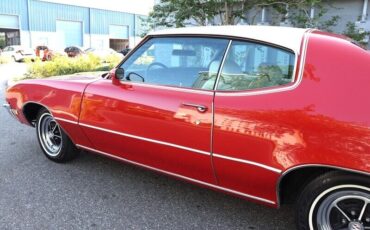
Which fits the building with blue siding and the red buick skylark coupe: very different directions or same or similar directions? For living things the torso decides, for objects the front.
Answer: very different directions

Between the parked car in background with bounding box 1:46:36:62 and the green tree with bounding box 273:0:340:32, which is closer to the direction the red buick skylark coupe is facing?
the parked car in background

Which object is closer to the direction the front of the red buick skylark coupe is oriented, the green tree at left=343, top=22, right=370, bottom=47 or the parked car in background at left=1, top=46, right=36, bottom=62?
the parked car in background

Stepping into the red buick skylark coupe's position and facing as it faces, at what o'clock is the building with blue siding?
The building with blue siding is roughly at 1 o'clock from the red buick skylark coupe.

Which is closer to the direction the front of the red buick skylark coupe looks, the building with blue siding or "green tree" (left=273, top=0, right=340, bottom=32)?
the building with blue siding

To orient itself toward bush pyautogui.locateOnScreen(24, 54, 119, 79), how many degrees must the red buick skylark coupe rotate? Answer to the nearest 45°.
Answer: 0° — it already faces it

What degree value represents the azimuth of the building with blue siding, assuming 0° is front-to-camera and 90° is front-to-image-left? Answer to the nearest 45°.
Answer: approximately 315°

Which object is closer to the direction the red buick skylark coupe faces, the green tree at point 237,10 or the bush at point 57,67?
the bush

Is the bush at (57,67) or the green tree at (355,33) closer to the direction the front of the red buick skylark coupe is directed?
the bush

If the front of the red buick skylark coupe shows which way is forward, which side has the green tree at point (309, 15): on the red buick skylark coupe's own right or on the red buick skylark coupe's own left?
on the red buick skylark coupe's own right

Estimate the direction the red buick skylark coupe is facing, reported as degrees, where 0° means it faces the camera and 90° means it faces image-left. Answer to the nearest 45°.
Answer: approximately 135°
